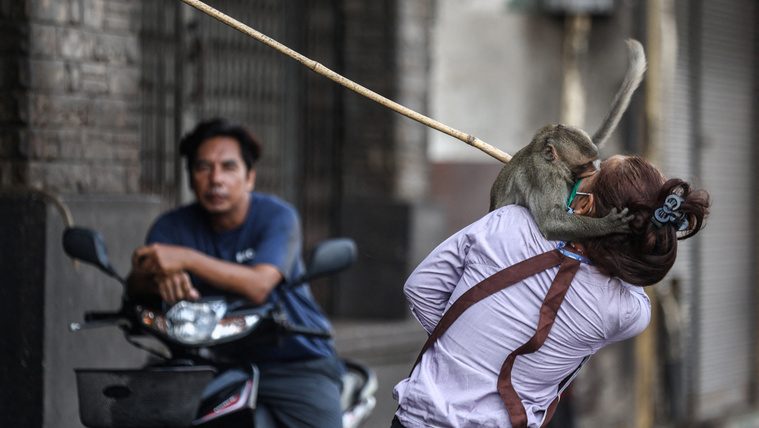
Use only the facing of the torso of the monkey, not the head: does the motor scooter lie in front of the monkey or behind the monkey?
behind

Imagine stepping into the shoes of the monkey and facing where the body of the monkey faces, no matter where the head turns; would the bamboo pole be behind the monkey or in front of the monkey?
behind

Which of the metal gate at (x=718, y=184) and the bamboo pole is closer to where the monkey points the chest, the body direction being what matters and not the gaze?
the metal gate

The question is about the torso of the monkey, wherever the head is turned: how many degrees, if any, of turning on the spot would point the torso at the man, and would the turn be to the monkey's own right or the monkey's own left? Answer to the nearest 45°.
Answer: approximately 135° to the monkey's own left

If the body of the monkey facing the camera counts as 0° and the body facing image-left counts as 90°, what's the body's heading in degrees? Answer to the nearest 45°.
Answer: approximately 270°
